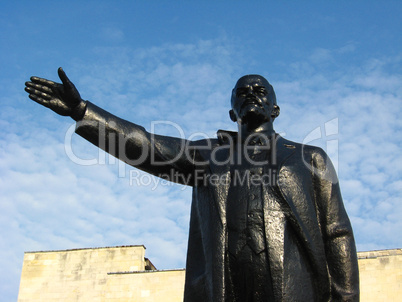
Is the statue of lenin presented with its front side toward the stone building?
no

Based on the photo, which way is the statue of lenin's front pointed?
toward the camera
